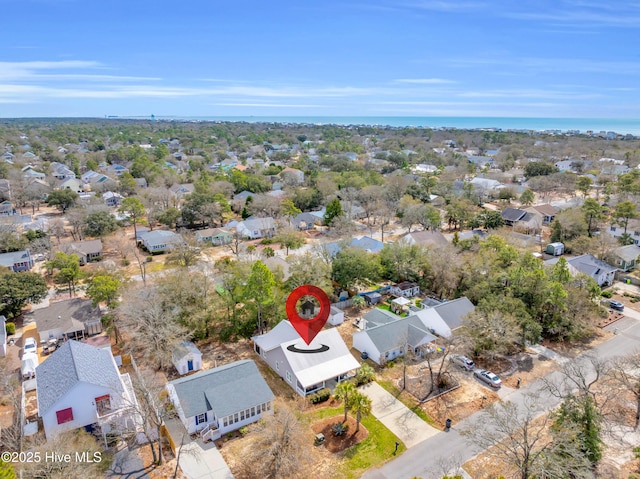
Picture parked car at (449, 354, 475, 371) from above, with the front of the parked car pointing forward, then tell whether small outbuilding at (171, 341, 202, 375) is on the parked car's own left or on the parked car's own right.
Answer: on the parked car's own left

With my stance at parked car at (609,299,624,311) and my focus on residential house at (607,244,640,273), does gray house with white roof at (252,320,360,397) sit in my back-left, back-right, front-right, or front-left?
back-left

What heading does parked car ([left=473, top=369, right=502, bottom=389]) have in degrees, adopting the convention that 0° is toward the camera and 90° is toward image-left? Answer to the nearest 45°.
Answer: approximately 135°

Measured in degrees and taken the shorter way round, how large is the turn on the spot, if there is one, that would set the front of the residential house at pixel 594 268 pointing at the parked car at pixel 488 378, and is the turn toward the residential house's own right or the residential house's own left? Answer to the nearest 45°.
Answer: approximately 45° to the residential house's own right

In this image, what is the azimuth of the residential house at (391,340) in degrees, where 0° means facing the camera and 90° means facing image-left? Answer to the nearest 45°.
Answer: approximately 315°

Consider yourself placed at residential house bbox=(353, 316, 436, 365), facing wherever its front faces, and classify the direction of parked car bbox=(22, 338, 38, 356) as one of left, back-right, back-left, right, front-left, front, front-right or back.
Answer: back-right

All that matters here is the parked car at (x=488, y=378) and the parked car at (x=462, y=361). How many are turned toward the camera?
0

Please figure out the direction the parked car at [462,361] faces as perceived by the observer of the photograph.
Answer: facing away from the viewer and to the left of the viewer

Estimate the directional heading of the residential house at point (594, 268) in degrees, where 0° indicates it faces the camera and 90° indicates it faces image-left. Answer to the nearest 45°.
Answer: approximately 315°

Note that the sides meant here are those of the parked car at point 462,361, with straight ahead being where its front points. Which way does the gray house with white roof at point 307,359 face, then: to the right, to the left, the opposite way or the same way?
the opposite way

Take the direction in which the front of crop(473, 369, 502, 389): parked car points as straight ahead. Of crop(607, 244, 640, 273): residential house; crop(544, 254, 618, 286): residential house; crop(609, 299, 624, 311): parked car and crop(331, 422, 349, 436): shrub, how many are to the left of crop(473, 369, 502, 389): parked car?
1

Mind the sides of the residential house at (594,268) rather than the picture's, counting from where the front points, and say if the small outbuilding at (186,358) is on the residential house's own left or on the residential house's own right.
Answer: on the residential house's own right

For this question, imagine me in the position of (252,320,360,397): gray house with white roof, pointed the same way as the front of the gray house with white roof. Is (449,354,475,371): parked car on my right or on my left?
on my left

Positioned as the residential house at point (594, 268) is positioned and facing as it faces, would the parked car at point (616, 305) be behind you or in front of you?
in front

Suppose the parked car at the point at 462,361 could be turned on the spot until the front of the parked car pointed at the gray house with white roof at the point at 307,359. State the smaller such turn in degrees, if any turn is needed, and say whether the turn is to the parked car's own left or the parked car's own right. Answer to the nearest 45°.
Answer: approximately 90° to the parked car's own left
